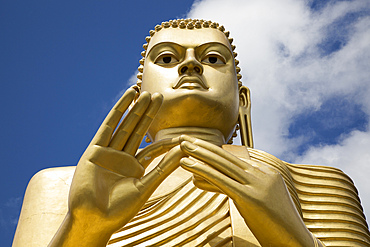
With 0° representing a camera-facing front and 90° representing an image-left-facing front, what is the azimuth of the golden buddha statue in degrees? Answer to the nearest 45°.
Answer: approximately 0°
